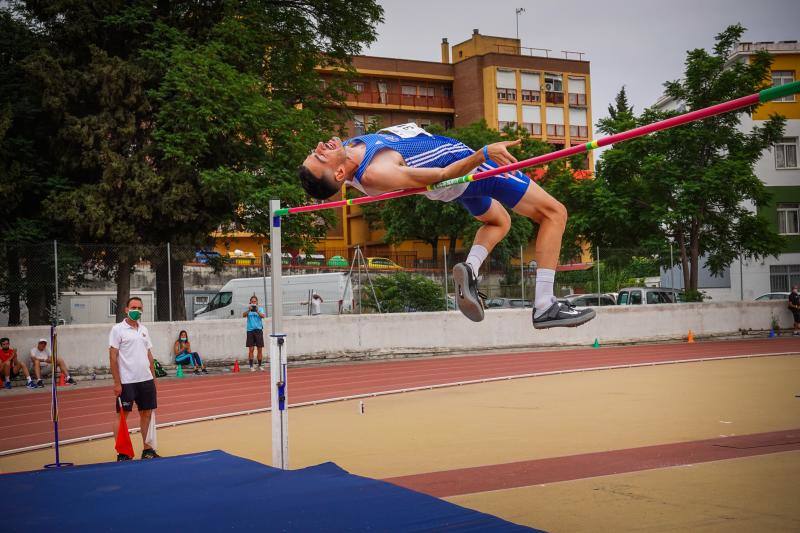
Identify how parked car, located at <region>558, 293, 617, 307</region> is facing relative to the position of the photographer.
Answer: facing to the left of the viewer

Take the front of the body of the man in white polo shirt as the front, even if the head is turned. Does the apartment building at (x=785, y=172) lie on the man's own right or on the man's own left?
on the man's own left

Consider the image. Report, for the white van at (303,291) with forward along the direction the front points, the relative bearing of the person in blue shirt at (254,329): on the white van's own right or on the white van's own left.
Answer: on the white van's own left

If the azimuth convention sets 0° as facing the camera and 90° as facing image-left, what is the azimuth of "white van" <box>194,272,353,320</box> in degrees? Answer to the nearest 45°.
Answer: approximately 90°

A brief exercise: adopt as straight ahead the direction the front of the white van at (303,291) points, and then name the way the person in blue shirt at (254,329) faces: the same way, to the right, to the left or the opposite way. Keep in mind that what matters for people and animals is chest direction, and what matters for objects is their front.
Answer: to the left

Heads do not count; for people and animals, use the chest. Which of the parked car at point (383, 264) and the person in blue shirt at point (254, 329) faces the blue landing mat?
the person in blue shirt

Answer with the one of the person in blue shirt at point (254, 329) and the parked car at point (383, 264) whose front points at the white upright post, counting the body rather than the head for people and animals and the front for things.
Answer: the person in blue shirt

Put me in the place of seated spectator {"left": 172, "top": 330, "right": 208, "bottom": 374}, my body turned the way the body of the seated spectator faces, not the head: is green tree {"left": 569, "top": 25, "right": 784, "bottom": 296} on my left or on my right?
on my left

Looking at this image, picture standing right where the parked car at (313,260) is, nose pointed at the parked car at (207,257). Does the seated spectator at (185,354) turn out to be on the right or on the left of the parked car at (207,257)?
left

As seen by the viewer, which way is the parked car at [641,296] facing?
to the viewer's left
